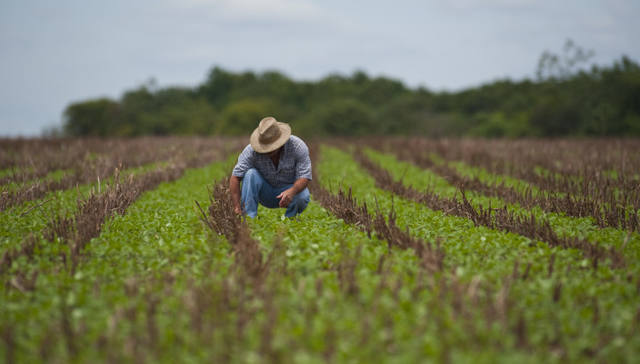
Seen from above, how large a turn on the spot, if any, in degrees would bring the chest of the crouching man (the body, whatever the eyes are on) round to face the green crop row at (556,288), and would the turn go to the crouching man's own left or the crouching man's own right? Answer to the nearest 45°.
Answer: approximately 45° to the crouching man's own left

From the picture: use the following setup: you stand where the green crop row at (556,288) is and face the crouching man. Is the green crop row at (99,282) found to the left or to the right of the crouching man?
left

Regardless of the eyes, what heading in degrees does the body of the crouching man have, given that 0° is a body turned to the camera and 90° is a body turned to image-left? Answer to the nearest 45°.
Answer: approximately 0°

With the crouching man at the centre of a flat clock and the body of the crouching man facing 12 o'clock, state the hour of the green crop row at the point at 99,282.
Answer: The green crop row is roughly at 1 o'clock from the crouching man.
